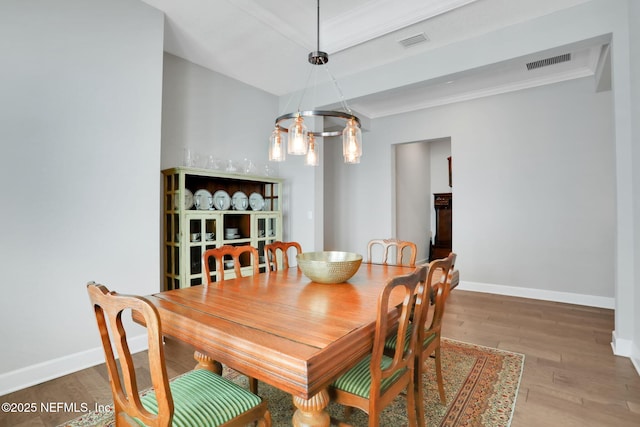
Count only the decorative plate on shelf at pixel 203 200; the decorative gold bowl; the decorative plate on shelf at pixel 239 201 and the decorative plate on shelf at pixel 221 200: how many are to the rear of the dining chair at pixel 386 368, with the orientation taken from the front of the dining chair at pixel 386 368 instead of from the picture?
0

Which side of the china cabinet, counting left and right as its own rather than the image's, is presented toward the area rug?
front

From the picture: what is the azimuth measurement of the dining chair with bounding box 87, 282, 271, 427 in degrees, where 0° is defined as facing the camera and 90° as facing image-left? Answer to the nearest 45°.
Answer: approximately 225°

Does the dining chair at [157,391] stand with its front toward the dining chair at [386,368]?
no

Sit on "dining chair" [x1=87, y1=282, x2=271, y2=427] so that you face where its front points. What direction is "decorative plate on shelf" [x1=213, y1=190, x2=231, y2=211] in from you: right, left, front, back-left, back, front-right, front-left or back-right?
front-left

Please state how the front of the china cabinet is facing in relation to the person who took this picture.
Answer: facing the viewer and to the right of the viewer

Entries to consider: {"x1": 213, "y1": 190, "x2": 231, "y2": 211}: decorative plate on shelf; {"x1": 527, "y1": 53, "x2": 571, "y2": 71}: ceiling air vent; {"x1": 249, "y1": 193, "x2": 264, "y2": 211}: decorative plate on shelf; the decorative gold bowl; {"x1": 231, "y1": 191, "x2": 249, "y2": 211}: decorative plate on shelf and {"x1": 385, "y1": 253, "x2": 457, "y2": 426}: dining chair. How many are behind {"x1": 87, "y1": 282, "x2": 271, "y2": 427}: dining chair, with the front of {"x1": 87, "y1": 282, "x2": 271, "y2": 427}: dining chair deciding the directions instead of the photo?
0

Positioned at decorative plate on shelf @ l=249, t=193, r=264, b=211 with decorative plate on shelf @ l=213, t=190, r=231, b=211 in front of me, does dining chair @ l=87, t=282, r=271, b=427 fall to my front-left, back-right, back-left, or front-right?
front-left

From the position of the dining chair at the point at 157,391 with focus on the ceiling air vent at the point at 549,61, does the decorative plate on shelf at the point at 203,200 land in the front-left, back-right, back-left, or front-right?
front-left

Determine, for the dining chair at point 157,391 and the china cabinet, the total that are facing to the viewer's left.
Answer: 0

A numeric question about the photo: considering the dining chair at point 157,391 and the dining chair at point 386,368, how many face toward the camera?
0

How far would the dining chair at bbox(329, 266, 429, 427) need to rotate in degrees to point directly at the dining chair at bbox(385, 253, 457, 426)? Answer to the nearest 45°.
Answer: approximately 90° to its right

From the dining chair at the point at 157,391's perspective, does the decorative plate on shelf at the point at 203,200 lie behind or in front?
in front

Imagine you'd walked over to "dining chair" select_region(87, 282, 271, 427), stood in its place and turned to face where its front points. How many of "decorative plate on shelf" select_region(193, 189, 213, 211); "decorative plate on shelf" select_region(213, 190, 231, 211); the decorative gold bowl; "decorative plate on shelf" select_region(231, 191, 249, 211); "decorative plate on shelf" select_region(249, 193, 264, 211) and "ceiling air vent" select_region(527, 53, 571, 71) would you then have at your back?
0

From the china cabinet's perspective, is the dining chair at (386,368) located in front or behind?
in front

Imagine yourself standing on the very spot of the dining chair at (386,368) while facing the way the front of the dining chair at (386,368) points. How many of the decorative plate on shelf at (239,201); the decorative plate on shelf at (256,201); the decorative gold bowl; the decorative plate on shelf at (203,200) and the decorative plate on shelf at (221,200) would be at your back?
0

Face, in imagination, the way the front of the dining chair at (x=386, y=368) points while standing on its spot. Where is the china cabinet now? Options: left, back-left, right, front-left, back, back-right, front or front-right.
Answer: front

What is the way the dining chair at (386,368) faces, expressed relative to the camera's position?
facing away from the viewer and to the left of the viewer

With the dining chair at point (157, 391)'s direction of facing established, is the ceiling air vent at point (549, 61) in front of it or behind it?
in front

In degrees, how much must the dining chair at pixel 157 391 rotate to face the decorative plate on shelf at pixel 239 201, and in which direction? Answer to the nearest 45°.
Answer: approximately 45° to its left

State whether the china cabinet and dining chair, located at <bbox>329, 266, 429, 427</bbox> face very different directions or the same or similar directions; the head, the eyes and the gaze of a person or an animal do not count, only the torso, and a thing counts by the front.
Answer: very different directions
